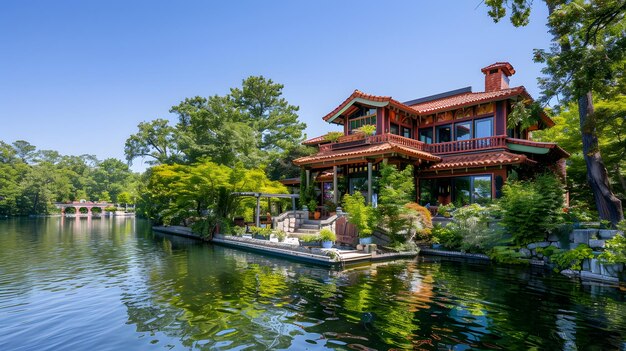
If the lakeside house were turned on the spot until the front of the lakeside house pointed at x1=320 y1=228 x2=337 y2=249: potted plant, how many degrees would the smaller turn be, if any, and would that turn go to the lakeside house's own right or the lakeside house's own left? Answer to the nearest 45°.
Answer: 0° — it already faces it

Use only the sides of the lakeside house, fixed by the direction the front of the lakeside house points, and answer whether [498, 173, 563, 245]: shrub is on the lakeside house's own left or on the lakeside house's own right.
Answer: on the lakeside house's own left

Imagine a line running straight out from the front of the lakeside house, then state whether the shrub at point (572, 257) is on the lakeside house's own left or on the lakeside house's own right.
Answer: on the lakeside house's own left

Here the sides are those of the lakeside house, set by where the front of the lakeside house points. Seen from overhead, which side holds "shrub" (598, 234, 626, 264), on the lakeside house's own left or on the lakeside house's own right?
on the lakeside house's own left

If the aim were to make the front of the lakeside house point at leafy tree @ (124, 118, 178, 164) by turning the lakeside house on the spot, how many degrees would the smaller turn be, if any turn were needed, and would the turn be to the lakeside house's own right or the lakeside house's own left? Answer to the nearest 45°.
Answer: approximately 90° to the lakeside house's own right

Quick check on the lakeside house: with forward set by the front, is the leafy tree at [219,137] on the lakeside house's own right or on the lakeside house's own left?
on the lakeside house's own right

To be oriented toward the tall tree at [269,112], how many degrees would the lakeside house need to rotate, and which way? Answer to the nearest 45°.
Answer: approximately 90° to its right

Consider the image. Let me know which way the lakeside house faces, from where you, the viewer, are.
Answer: facing the viewer and to the left of the viewer

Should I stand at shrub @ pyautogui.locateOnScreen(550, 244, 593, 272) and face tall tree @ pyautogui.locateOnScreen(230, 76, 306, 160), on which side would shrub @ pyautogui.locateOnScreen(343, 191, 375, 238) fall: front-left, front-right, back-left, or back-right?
front-left

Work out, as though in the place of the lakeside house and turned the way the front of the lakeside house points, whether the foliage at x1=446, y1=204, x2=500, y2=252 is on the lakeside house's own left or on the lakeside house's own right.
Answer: on the lakeside house's own left

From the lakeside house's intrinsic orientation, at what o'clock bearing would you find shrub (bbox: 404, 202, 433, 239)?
The shrub is roughly at 11 o'clock from the lakeside house.

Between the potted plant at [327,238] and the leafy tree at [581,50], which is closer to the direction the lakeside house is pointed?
the potted plant
